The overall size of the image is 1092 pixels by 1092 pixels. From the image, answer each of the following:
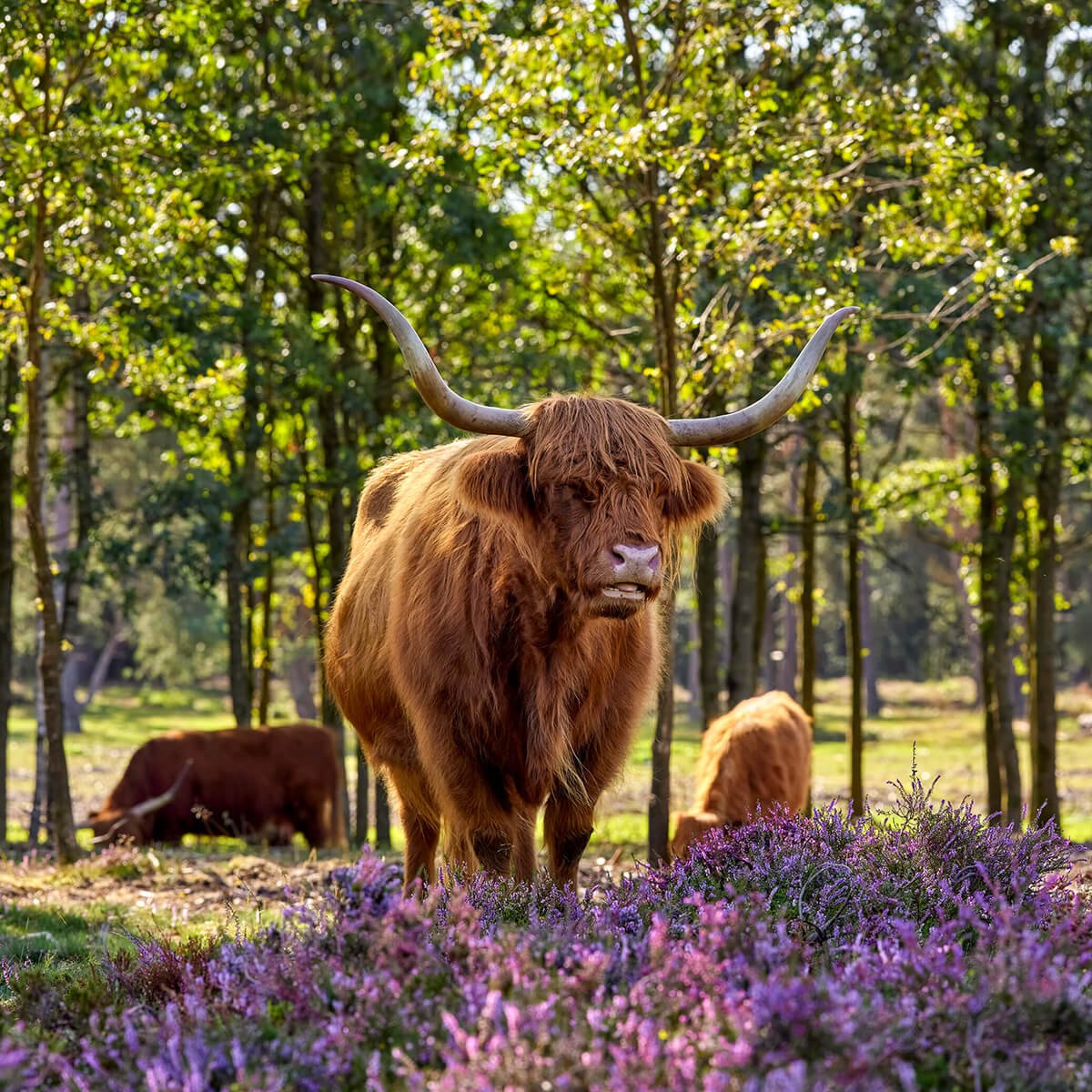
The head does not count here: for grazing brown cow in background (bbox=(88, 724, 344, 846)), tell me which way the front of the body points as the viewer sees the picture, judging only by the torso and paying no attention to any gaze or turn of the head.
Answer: to the viewer's left

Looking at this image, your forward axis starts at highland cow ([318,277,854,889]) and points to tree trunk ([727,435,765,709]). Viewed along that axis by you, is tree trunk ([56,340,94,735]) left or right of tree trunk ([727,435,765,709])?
left

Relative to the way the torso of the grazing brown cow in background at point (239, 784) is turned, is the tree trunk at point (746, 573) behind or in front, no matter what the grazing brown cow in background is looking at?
behind

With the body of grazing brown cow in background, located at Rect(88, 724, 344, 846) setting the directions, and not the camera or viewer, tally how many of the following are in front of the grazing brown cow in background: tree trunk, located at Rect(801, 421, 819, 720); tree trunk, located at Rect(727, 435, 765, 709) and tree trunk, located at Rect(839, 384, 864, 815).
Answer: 0
